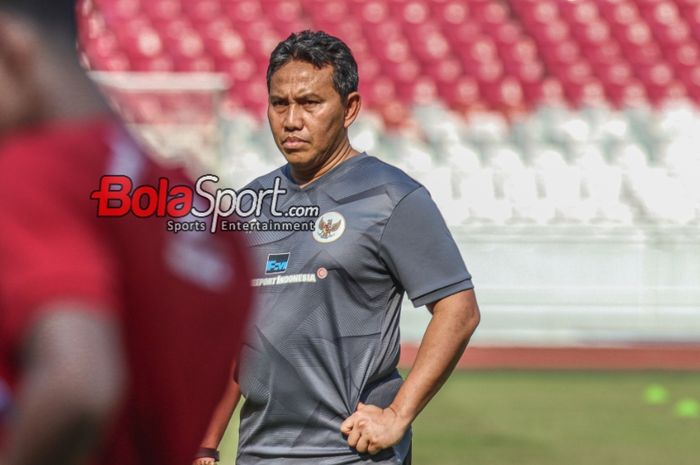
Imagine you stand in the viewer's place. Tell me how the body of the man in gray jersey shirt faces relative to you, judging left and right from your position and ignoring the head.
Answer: facing the viewer and to the left of the viewer

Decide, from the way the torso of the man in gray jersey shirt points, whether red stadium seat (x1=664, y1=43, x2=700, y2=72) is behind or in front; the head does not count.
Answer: behind

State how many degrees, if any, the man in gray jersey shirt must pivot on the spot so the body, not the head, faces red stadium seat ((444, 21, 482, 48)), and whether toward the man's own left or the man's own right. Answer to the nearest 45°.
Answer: approximately 135° to the man's own right

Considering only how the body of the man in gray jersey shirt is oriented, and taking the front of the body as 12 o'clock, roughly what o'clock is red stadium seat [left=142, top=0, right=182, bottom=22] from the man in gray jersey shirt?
The red stadium seat is roughly at 4 o'clock from the man in gray jersey shirt.

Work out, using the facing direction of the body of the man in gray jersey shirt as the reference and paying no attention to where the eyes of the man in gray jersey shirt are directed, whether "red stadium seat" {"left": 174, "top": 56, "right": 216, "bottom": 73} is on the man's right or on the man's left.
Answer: on the man's right

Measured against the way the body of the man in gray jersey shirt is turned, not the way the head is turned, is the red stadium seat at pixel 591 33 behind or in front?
behind
